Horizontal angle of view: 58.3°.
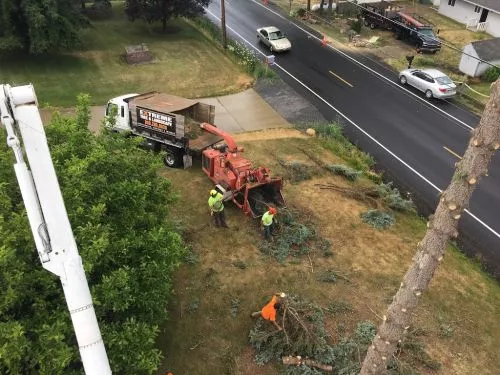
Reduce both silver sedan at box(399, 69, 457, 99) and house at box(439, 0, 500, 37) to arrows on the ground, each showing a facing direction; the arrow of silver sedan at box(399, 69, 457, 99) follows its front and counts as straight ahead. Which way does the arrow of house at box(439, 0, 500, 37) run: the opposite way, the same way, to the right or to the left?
to the left

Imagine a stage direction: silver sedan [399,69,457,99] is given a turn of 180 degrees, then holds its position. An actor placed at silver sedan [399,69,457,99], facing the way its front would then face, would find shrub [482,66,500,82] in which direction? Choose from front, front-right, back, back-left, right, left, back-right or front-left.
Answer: left

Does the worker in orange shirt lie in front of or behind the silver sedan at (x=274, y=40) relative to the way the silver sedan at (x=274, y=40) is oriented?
in front

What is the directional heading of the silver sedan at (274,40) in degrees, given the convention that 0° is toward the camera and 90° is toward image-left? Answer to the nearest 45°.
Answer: approximately 315°

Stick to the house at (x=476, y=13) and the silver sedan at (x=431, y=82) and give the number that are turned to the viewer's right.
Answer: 0

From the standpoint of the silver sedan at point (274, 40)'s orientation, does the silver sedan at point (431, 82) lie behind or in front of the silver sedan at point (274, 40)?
in front

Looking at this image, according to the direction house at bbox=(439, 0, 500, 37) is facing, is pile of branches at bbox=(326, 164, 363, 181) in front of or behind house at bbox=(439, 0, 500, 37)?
in front

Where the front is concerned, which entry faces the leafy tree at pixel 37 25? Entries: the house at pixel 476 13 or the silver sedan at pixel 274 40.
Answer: the house

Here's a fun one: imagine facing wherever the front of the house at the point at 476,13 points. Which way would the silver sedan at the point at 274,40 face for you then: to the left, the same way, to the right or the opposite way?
to the left

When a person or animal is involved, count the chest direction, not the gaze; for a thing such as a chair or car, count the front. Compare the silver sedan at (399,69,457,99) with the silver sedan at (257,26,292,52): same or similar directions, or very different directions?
very different directions

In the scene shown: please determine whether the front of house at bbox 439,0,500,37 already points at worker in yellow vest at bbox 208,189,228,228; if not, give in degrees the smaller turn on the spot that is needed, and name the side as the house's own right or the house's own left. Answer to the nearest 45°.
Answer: approximately 45° to the house's own left

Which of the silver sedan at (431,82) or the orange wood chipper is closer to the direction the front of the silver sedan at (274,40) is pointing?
the silver sedan

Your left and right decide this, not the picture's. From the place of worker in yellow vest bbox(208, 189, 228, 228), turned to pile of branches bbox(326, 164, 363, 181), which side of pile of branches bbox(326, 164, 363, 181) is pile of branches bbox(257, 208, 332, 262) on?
right

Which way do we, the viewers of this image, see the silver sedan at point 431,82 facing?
facing away from the viewer and to the left of the viewer

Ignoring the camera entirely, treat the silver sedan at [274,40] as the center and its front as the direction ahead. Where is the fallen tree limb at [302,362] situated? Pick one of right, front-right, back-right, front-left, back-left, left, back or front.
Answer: front-right

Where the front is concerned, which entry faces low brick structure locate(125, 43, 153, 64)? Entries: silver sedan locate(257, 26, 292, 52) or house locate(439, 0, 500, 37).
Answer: the house
